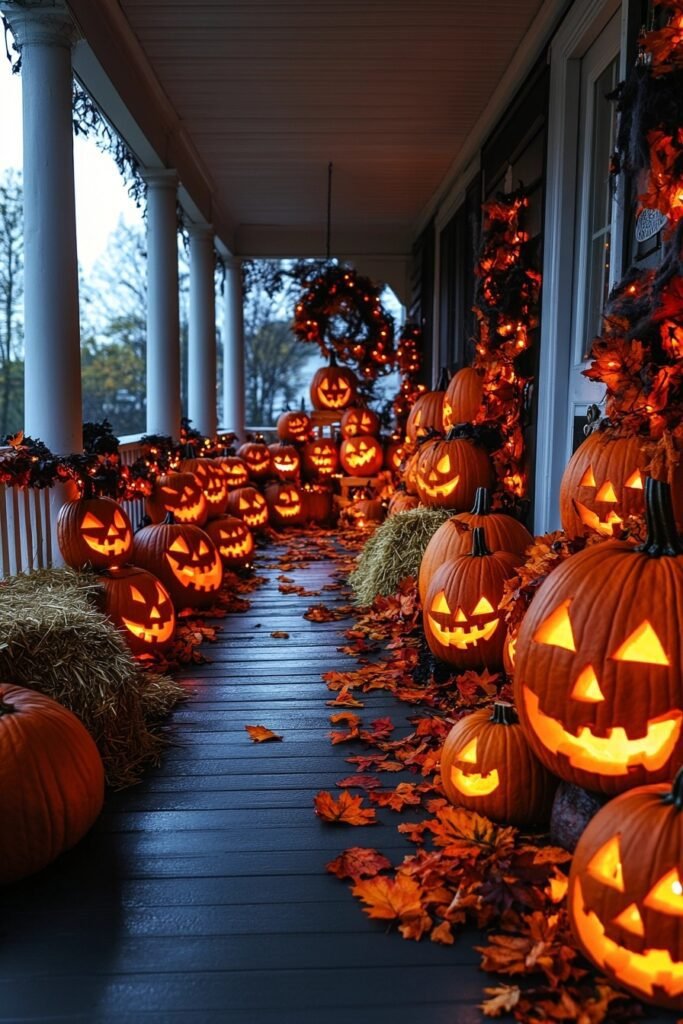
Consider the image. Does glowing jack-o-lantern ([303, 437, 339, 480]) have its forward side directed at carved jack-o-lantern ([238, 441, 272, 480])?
no

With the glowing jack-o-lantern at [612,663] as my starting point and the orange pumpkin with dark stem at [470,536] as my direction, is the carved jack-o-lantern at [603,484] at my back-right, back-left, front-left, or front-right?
front-right

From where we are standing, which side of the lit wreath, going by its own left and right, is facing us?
front

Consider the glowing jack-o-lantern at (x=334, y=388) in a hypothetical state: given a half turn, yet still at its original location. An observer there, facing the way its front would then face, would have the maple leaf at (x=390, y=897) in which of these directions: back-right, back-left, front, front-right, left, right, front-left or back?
back

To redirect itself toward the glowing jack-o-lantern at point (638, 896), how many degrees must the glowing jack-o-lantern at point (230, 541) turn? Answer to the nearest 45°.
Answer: approximately 45° to its right

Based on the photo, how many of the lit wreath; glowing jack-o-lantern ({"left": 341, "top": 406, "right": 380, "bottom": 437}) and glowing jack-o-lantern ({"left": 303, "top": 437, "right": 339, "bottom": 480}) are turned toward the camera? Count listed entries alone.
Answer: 3

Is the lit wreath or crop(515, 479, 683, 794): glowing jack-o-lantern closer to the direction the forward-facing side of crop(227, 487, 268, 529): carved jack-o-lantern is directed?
the glowing jack-o-lantern

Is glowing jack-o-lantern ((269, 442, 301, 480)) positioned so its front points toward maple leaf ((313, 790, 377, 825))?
yes

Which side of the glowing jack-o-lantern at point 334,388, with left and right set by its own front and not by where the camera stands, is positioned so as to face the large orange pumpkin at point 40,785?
front

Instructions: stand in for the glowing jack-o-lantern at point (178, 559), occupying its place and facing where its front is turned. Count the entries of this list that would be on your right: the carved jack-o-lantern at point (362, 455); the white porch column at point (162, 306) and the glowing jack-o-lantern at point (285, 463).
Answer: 0

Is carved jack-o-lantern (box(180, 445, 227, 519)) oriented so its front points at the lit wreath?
no

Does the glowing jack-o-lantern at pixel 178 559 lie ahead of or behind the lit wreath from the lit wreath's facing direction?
ahead

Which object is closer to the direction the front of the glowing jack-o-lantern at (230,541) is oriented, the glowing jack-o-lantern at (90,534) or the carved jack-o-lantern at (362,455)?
the glowing jack-o-lantern

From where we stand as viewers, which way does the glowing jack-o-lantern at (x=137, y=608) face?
facing the viewer and to the right of the viewer

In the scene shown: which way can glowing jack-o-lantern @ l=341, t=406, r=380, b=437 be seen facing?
toward the camera

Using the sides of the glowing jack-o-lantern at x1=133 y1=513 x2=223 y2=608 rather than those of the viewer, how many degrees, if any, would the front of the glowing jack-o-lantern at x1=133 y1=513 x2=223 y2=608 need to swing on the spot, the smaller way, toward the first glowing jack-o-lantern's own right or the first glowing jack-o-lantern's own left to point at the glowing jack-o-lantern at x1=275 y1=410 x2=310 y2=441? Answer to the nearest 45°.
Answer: approximately 135° to the first glowing jack-o-lantern's own left

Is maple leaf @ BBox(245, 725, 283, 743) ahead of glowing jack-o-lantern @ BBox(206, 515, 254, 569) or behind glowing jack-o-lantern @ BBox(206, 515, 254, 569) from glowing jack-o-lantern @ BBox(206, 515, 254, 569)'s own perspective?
ahead

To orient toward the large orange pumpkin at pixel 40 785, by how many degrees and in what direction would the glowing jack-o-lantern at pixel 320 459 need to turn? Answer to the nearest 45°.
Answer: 0° — it already faces it

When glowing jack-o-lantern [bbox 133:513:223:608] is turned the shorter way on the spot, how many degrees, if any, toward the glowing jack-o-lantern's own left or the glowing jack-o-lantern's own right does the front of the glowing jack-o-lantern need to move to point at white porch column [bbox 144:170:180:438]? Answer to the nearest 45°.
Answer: approximately 135° to the glowing jack-o-lantern's own left
